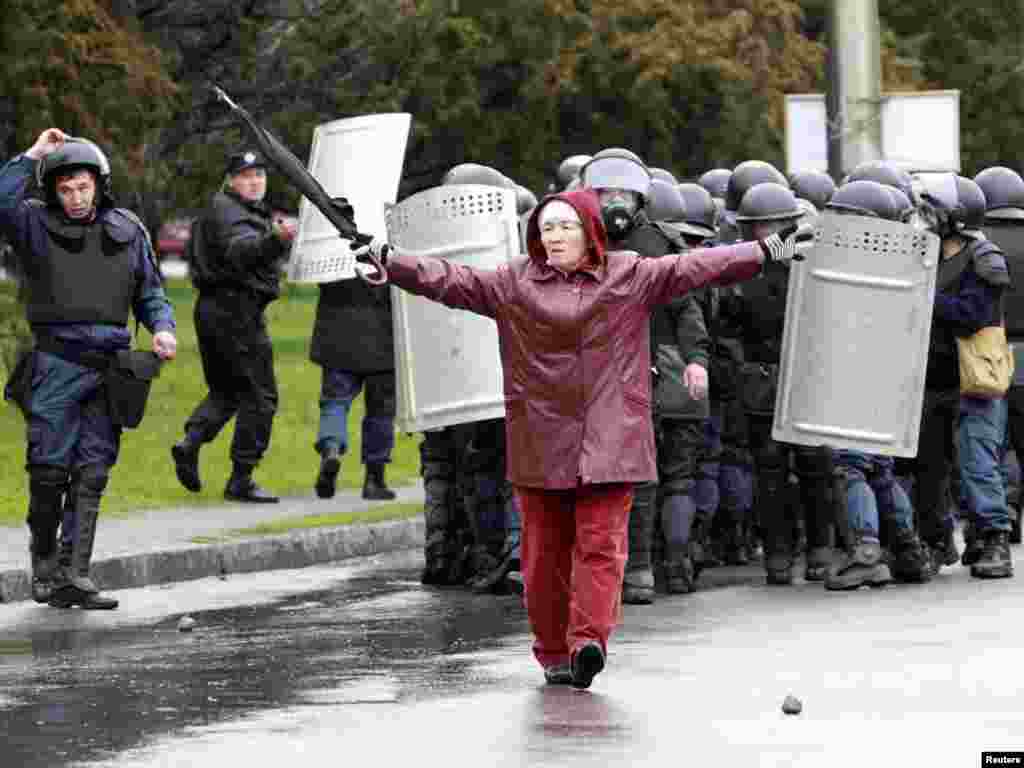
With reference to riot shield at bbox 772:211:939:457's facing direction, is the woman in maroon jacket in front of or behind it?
in front

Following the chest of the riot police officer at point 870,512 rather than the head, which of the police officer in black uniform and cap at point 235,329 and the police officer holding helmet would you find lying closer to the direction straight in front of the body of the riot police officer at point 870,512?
the police officer holding helmet

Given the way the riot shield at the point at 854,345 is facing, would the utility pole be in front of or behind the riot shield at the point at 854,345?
behind

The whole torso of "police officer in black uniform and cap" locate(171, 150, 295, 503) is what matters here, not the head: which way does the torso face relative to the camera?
to the viewer's right

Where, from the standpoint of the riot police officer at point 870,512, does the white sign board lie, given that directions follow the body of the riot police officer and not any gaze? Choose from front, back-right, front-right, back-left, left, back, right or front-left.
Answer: back-right

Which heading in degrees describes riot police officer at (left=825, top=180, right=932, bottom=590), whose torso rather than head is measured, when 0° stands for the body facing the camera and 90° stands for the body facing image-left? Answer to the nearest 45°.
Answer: approximately 45°

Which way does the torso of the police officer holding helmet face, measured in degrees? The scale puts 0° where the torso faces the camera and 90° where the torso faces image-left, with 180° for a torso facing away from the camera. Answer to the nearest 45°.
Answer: approximately 0°

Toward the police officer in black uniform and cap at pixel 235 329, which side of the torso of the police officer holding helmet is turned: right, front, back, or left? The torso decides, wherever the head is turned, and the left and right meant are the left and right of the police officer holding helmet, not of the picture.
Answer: back
